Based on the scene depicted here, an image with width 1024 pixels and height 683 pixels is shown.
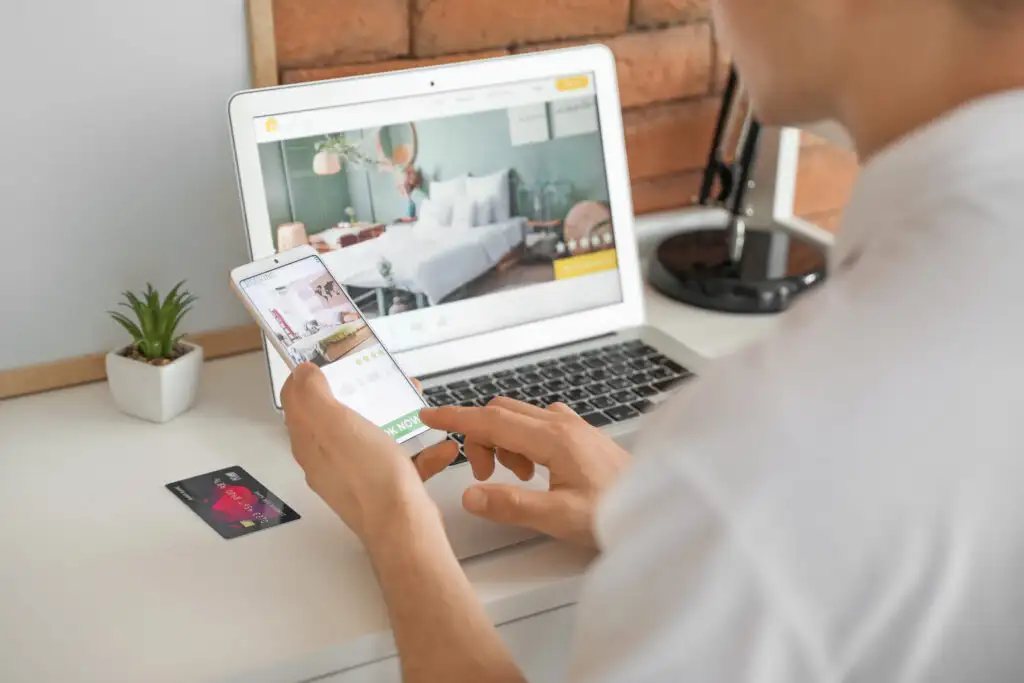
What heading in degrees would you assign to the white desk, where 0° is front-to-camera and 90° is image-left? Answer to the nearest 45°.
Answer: approximately 315°

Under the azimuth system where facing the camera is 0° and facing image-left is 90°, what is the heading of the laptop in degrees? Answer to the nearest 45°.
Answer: approximately 315°

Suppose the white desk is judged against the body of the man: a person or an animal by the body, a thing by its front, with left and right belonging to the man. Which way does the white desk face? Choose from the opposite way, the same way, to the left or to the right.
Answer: the opposite way

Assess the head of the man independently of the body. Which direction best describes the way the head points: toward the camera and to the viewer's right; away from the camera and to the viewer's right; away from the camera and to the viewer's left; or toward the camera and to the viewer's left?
away from the camera and to the viewer's left

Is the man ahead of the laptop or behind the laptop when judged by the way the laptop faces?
ahead

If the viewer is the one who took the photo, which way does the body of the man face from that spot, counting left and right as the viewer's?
facing away from the viewer and to the left of the viewer

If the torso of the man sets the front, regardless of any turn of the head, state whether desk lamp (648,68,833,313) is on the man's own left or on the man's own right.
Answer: on the man's own right
